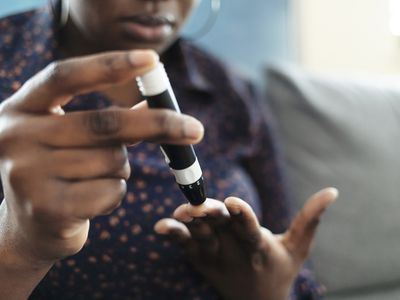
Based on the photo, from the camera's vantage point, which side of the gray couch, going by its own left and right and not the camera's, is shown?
front
